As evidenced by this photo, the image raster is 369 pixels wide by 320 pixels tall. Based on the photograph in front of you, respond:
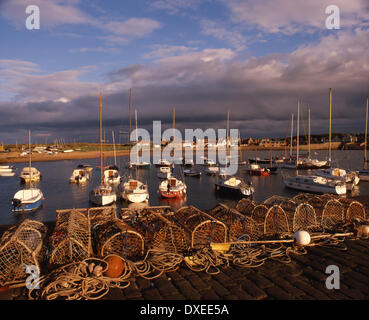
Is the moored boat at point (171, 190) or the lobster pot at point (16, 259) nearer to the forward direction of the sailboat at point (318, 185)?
the moored boat

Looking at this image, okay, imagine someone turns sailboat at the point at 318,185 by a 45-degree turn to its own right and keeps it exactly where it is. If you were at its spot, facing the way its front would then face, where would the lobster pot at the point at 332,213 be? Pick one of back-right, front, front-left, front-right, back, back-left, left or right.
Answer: back

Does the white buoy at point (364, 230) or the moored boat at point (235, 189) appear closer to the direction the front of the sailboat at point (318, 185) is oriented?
the moored boat

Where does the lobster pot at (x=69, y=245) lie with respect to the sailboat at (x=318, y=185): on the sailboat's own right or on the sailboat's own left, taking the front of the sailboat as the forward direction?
on the sailboat's own left

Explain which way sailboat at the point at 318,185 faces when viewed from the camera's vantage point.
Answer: facing away from the viewer and to the left of the viewer
